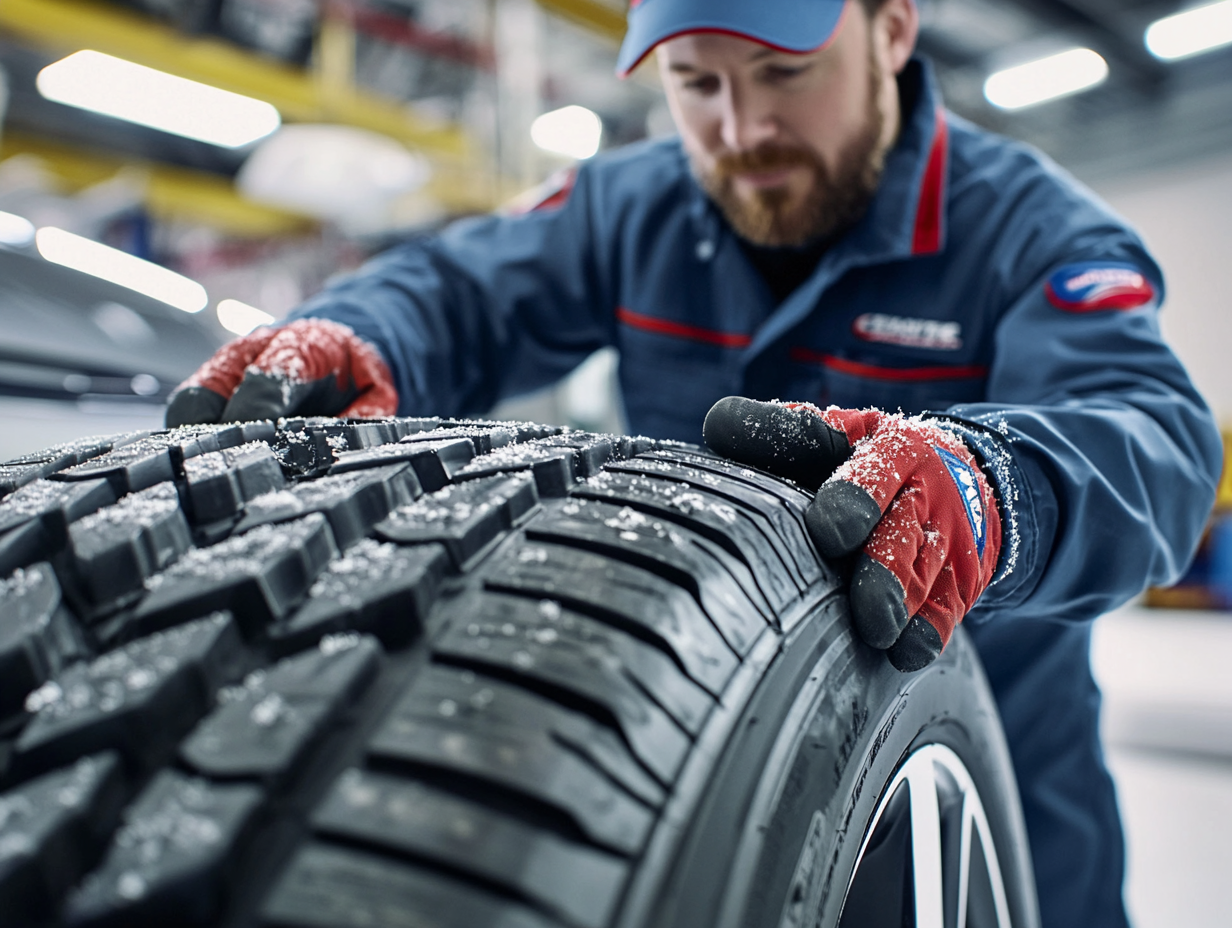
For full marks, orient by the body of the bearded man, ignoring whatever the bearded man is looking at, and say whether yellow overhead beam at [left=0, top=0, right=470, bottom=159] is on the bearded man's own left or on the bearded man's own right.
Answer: on the bearded man's own right

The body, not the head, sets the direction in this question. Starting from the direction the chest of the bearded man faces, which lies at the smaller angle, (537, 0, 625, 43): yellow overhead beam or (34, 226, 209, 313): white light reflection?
the white light reflection

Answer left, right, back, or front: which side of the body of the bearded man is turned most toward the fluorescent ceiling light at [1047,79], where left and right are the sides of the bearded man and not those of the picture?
back

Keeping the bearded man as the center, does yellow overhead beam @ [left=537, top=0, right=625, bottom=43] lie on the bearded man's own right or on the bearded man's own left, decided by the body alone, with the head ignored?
on the bearded man's own right

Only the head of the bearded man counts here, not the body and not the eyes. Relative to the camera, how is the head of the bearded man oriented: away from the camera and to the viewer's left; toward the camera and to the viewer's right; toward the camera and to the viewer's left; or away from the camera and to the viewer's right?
toward the camera and to the viewer's left

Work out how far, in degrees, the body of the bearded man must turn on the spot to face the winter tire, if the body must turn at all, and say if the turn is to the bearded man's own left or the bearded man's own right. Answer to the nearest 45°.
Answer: approximately 45° to the bearded man's own left

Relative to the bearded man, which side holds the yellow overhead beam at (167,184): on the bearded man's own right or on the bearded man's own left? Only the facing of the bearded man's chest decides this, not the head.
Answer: on the bearded man's own right

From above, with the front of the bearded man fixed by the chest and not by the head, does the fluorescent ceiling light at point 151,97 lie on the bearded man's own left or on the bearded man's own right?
on the bearded man's own right

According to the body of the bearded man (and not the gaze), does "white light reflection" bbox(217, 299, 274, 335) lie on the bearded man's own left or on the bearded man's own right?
on the bearded man's own right

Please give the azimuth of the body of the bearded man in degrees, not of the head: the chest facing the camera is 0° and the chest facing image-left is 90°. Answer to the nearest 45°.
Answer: approximately 45°

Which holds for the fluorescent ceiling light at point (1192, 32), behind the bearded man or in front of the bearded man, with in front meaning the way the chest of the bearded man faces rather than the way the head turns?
behind
